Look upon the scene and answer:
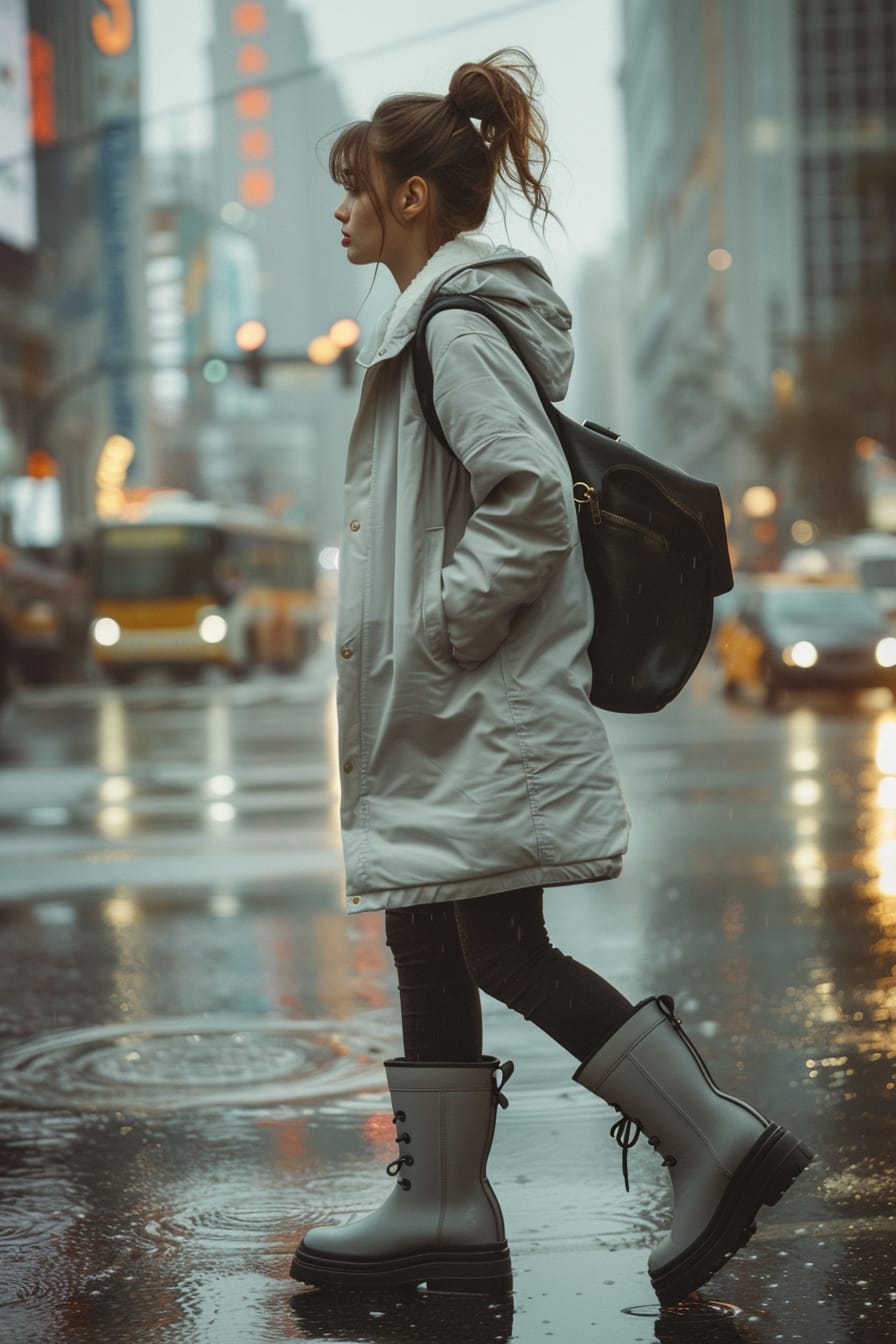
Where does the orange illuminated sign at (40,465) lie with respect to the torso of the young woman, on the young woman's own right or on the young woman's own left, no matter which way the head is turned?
on the young woman's own right

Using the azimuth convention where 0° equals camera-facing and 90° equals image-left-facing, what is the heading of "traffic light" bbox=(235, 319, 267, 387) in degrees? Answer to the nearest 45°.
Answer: approximately 0°

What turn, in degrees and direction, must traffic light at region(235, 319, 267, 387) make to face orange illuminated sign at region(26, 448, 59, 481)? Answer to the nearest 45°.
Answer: approximately 135° to its right

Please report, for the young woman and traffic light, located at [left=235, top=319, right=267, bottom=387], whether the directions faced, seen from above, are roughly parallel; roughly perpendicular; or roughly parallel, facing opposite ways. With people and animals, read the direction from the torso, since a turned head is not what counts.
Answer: roughly perpendicular

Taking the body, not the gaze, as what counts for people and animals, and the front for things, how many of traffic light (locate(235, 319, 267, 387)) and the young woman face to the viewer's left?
1

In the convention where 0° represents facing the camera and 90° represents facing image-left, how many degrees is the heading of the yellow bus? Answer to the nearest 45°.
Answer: approximately 45°

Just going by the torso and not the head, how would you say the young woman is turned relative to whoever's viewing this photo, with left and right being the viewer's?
facing to the left of the viewer

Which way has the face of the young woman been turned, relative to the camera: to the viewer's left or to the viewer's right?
to the viewer's left

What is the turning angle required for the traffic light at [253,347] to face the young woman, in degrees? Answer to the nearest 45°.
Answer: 0° — it already faces them
